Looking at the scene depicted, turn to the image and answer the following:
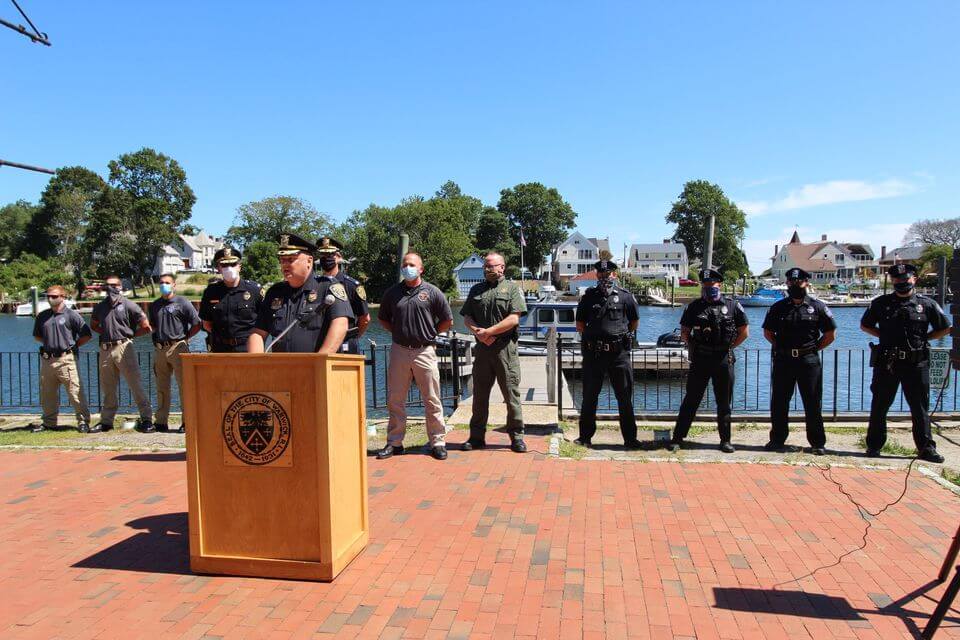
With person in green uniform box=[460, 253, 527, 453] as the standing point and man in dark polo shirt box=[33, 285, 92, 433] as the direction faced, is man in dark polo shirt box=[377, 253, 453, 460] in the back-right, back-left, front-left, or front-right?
front-left

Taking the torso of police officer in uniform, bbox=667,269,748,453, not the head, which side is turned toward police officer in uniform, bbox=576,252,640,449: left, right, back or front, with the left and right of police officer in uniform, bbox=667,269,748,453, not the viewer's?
right

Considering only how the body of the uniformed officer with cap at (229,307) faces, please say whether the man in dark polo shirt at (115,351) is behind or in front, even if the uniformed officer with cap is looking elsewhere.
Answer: behind

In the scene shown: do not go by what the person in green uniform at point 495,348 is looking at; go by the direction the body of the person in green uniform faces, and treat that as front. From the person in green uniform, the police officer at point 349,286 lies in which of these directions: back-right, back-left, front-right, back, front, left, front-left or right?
right

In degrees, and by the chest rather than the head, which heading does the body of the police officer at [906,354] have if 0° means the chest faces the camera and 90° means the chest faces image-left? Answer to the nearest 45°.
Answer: approximately 0°

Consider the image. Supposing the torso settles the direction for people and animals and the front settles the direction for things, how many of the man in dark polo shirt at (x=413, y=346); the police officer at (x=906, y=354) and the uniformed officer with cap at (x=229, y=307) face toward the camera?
3

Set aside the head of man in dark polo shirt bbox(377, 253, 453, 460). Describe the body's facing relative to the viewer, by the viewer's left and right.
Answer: facing the viewer

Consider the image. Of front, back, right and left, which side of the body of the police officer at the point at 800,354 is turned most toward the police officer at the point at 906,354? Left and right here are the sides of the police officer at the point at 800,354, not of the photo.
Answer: left

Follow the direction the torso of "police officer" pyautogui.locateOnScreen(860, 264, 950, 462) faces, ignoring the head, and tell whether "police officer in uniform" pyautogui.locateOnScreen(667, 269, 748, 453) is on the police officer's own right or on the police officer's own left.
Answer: on the police officer's own right

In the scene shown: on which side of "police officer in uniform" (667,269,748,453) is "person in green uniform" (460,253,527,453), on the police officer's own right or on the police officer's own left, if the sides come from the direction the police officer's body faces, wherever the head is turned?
on the police officer's own right

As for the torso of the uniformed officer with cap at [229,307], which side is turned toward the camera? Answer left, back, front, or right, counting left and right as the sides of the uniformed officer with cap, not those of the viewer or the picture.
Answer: front

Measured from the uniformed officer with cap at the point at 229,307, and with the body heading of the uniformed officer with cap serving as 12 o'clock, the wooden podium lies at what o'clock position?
The wooden podium is roughly at 12 o'clock from the uniformed officer with cap.

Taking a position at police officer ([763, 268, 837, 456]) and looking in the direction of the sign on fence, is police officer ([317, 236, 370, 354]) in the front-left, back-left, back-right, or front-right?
back-left
